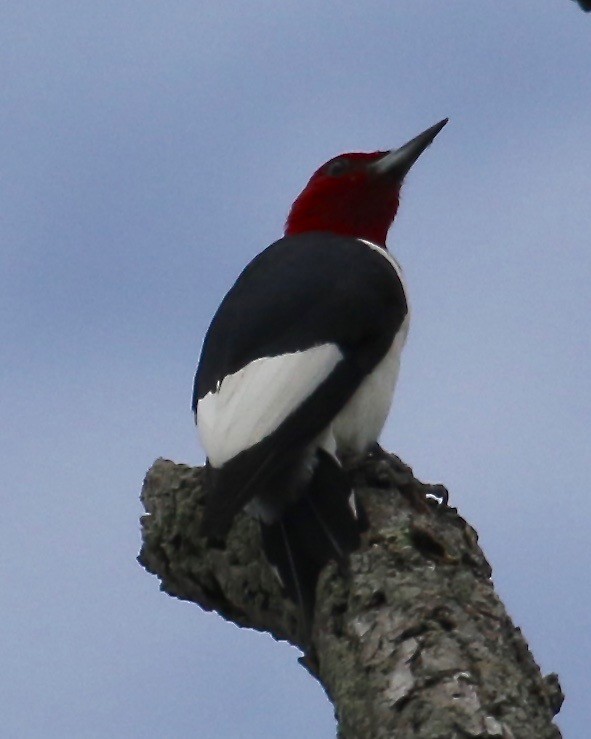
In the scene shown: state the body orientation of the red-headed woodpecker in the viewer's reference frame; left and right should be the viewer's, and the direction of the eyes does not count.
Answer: facing away from the viewer and to the right of the viewer
